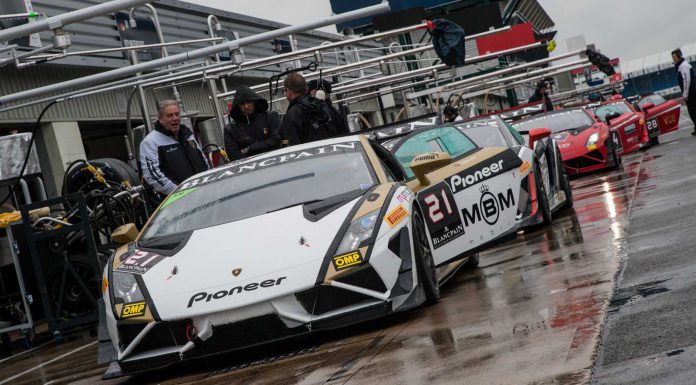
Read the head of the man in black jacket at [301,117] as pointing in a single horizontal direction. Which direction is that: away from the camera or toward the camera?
away from the camera

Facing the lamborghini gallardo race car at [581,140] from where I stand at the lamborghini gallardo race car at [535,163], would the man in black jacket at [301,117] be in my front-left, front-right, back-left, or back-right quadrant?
back-left

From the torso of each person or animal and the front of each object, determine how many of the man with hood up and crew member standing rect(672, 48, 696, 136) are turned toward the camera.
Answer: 1

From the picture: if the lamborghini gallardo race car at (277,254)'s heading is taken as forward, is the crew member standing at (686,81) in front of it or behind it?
behind

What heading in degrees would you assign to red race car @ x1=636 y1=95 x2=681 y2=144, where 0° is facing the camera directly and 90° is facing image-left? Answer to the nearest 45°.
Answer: approximately 45°

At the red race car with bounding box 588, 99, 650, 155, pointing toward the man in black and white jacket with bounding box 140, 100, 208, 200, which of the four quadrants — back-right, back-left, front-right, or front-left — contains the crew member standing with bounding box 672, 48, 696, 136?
back-left

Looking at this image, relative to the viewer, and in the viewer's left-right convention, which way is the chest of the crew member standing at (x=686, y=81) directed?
facing to the left of the viewer
